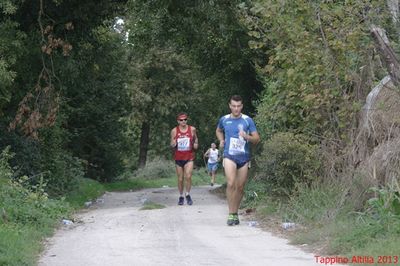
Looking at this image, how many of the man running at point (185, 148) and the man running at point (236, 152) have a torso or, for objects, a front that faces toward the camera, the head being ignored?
2

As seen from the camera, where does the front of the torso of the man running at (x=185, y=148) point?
toward the camera

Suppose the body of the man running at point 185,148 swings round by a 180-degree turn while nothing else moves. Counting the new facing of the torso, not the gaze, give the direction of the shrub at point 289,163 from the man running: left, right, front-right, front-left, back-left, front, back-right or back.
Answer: back-right

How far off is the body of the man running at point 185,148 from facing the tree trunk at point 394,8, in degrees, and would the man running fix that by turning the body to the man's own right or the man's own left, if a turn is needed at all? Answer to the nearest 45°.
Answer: approximately 45° to the man's own left

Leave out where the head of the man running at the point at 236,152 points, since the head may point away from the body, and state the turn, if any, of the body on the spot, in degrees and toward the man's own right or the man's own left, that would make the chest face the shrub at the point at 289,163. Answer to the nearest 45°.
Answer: approximately 135° to the man's own left

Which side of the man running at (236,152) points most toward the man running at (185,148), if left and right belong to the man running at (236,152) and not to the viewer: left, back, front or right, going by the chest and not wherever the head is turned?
back

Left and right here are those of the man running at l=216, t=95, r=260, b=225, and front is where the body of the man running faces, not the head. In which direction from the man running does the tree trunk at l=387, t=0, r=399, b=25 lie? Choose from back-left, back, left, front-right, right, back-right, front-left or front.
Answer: left

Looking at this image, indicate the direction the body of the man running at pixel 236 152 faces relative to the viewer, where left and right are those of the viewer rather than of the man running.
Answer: facing the viewer

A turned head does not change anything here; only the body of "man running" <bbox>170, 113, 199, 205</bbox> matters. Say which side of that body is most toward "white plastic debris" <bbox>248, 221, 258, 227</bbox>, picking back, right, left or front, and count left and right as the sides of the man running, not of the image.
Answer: front

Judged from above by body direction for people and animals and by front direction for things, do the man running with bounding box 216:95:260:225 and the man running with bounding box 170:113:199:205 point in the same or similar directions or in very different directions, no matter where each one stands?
same or similar directions

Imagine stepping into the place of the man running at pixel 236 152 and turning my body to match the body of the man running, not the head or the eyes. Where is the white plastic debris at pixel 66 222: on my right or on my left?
on my right
